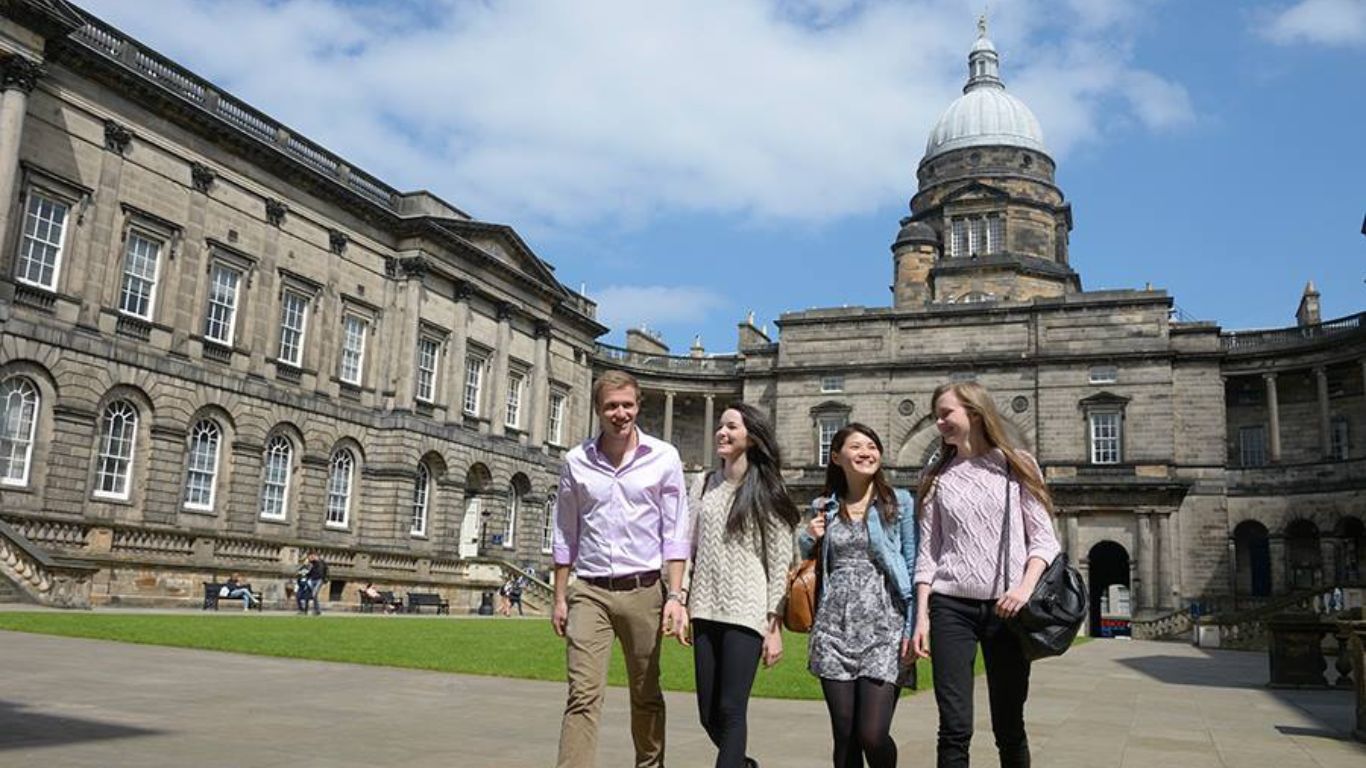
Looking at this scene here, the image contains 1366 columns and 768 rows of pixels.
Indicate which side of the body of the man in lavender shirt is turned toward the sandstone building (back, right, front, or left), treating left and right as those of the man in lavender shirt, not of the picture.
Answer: back

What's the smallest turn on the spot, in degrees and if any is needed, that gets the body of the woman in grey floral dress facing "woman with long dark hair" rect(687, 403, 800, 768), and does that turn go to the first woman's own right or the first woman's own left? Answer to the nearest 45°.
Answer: approximately 90° to the first woman's own right

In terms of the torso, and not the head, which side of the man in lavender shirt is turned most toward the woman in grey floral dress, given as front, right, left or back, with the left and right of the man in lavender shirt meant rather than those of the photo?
left

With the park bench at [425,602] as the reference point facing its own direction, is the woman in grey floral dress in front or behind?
in front

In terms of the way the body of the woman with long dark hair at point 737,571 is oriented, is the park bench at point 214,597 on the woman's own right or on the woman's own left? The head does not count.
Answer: on the woman's own right

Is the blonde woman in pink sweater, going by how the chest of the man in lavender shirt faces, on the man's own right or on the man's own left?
on the man's own left

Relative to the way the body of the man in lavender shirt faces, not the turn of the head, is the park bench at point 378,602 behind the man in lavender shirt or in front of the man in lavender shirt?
behind

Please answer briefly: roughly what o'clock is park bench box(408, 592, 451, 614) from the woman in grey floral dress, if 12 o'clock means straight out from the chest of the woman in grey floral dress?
The park bench is roughly at 5 o'clock from the woman in grey floral dress.

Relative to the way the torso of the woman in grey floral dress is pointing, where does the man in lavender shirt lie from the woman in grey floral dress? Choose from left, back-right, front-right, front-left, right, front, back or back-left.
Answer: right
